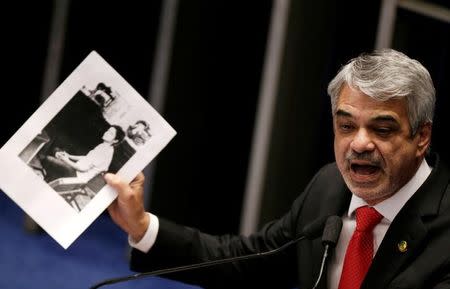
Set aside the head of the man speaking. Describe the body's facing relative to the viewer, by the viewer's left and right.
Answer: facing the viewer and to the left of the viewer

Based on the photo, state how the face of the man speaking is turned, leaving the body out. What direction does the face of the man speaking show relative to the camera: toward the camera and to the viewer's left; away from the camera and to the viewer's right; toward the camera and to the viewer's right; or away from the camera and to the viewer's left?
toward the camera and to the viewer's left
